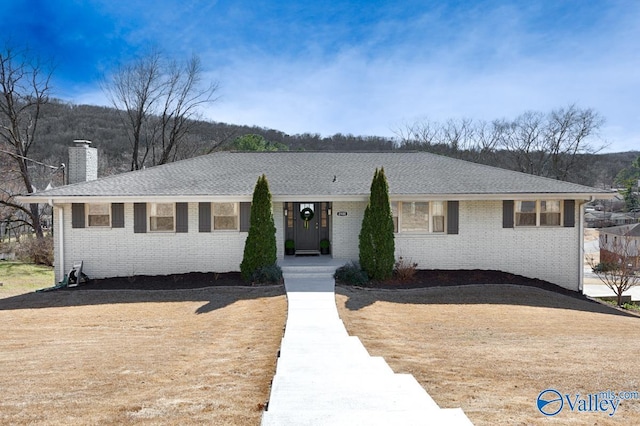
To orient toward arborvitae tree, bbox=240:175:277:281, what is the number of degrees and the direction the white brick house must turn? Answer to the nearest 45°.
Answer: approximately 45° to its right

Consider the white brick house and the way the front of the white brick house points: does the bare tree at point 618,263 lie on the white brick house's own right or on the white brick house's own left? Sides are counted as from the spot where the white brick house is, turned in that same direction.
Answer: on the white brick house's own left

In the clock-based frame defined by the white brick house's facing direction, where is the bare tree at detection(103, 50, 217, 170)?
The bare tree is roughly at 5 o'clock from the white brick house.

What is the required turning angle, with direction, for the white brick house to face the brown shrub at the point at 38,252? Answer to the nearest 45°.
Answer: approximately 135° to its right

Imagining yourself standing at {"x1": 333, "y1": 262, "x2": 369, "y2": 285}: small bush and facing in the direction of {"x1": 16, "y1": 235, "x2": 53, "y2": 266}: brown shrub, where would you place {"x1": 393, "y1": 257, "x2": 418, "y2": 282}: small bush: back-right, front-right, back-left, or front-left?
back-right

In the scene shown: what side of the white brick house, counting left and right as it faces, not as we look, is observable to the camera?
front

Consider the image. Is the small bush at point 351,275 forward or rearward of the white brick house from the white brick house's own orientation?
forward

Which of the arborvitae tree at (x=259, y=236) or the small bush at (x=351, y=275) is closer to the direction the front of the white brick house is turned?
the small bush

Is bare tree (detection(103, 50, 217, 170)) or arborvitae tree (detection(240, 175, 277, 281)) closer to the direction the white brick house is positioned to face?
the arborvitae tree

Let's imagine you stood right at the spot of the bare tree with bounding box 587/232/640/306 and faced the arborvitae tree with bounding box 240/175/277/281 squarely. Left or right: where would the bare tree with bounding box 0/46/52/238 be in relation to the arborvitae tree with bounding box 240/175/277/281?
right

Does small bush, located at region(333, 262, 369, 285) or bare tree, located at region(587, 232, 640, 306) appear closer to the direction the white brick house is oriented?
the small bush
